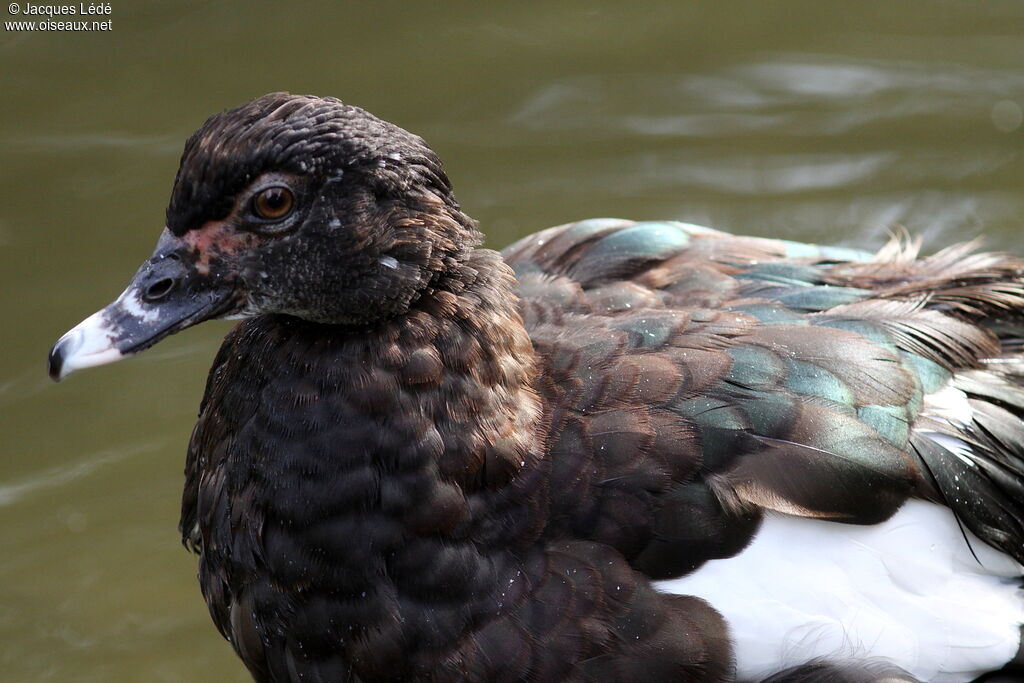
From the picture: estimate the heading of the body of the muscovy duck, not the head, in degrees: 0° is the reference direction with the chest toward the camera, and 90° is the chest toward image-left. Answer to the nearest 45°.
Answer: approximately 90°
